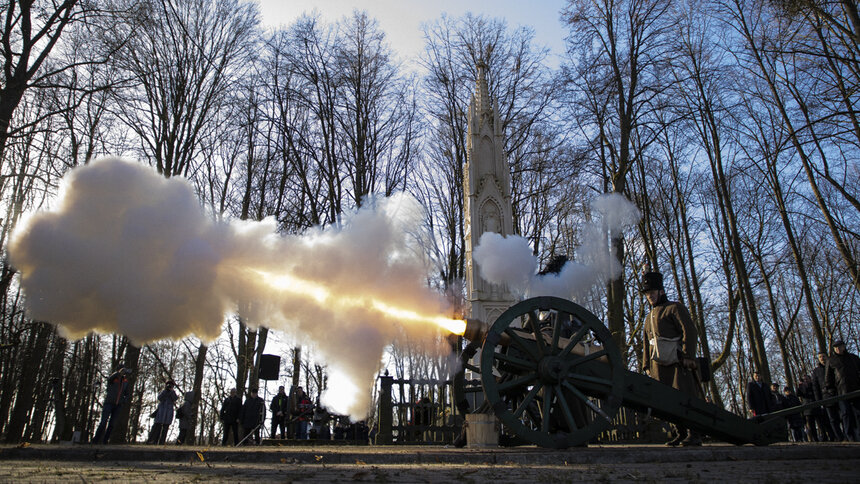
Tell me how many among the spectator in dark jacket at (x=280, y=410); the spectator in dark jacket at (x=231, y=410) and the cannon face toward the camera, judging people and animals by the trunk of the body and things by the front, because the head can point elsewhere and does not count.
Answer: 2

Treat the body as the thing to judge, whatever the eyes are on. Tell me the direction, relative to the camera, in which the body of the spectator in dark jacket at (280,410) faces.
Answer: toward the camera

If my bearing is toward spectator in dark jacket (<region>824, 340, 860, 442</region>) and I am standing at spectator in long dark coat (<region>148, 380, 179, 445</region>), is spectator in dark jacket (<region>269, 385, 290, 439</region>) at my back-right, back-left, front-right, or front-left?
front-left

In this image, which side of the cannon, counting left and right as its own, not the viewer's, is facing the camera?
left

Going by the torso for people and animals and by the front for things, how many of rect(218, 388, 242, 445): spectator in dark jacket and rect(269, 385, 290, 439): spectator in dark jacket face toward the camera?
2

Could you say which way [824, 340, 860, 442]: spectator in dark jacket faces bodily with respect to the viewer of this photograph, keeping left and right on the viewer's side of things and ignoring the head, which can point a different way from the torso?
facing the viewer and to the left of the viewer

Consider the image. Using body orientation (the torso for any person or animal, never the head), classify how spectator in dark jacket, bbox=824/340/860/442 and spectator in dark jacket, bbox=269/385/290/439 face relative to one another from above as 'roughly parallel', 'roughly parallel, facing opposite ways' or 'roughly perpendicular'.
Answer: roughly perpendicular

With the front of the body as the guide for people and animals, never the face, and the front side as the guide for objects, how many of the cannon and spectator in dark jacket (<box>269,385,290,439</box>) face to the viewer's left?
1

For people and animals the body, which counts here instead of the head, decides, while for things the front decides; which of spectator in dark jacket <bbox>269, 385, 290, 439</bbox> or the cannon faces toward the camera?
the spectator in dark jacket

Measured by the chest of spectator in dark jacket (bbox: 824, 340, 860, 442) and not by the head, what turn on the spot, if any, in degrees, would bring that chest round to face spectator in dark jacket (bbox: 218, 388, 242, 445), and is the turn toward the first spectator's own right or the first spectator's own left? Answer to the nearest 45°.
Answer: approximately 45° to the first spectator's own right

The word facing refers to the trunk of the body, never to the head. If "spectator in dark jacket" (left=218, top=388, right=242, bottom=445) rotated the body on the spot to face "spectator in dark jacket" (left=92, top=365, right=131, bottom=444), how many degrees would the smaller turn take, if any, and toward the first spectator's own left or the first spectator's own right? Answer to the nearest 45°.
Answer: approximately 45° to the first spectator's own right

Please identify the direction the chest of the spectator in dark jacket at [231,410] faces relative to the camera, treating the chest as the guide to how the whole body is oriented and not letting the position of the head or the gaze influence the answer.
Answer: toward the camera
